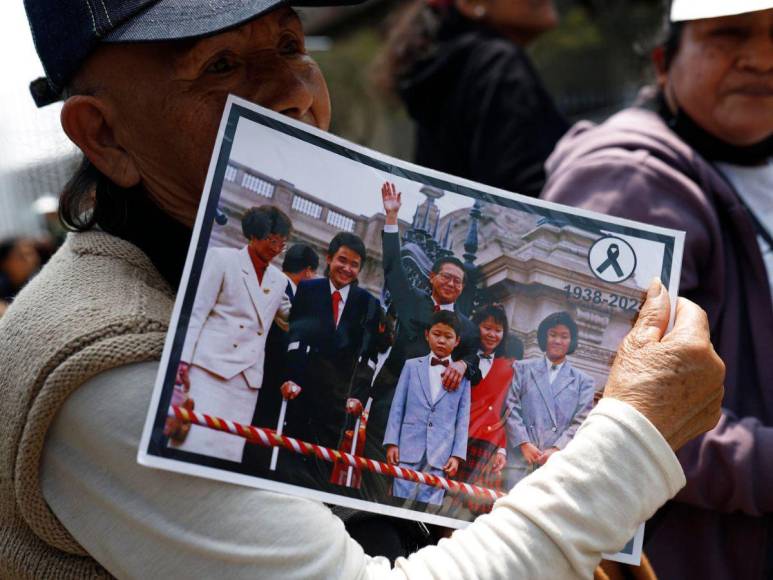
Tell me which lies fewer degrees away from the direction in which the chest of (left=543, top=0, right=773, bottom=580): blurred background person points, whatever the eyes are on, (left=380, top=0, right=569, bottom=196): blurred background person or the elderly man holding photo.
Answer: the elderly man holding photo

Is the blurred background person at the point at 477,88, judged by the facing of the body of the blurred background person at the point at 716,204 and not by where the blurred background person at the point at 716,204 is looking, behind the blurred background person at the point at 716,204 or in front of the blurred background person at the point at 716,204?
behind

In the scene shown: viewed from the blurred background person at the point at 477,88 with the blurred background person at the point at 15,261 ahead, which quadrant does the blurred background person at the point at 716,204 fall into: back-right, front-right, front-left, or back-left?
back-left

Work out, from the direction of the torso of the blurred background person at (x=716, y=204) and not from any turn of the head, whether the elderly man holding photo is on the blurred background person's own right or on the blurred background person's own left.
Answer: on the blurred background person's own right

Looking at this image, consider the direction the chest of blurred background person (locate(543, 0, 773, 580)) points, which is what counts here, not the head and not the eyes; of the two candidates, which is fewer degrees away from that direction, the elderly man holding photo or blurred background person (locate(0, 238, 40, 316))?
the elderly man holding photo

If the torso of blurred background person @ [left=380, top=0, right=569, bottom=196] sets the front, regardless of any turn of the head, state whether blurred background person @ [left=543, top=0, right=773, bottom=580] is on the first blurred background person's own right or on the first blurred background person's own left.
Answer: on the first blurred background person's own right
